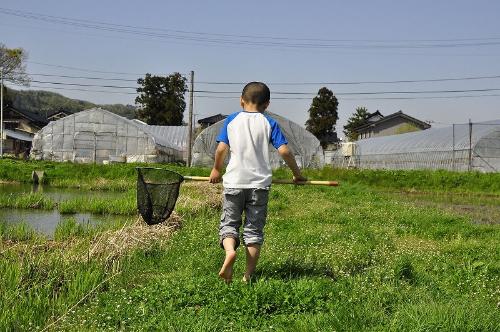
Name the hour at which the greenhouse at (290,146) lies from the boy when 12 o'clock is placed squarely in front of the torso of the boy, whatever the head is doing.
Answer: The greenhouse is roughly at 12 o'clock from the boy.

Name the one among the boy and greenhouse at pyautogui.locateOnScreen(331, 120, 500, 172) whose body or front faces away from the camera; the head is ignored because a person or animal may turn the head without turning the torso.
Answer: the boy

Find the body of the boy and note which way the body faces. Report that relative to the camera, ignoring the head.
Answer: away from the camera

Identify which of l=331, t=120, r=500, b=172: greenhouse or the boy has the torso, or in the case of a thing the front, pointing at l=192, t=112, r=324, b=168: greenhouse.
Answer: the boy
